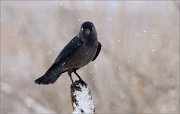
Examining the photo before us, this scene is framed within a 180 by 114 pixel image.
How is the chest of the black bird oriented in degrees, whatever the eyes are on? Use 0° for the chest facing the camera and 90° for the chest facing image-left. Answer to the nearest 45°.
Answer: approximately 315°
